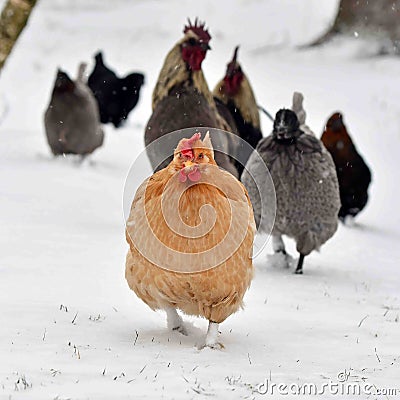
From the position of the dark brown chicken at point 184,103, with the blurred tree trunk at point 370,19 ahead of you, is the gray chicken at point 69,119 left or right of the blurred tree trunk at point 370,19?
left

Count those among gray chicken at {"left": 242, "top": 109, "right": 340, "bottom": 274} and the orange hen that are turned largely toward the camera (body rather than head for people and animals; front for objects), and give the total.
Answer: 2

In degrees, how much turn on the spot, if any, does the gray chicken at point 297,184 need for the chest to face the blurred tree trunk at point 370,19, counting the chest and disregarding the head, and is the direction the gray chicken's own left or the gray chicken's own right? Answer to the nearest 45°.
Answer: approximately 180°

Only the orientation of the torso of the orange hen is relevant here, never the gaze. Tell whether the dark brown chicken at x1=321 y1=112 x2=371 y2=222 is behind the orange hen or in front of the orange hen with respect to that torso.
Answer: behind

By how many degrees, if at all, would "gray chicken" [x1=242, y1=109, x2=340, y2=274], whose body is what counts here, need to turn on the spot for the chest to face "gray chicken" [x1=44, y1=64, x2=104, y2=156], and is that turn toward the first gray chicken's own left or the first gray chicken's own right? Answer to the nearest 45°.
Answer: approximately 135° to the first gray chicken's own right

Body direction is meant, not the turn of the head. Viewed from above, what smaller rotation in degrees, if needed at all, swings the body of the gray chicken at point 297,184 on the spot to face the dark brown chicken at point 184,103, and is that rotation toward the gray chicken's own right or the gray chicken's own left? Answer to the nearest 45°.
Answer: approximately 90° to the gray chicken's own right

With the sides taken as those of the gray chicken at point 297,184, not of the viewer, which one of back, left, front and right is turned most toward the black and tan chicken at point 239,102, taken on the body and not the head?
back

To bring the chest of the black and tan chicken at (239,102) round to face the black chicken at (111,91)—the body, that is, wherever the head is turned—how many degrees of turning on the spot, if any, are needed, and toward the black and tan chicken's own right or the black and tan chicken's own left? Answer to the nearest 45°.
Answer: approximately 135° to the black and tan chicken's own right

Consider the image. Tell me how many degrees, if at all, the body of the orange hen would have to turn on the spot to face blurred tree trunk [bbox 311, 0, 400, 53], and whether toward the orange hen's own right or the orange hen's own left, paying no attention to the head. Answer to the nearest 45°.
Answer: approximately 180°

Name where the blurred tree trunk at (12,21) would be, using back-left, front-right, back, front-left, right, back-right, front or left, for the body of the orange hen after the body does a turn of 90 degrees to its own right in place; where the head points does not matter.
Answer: front-right
